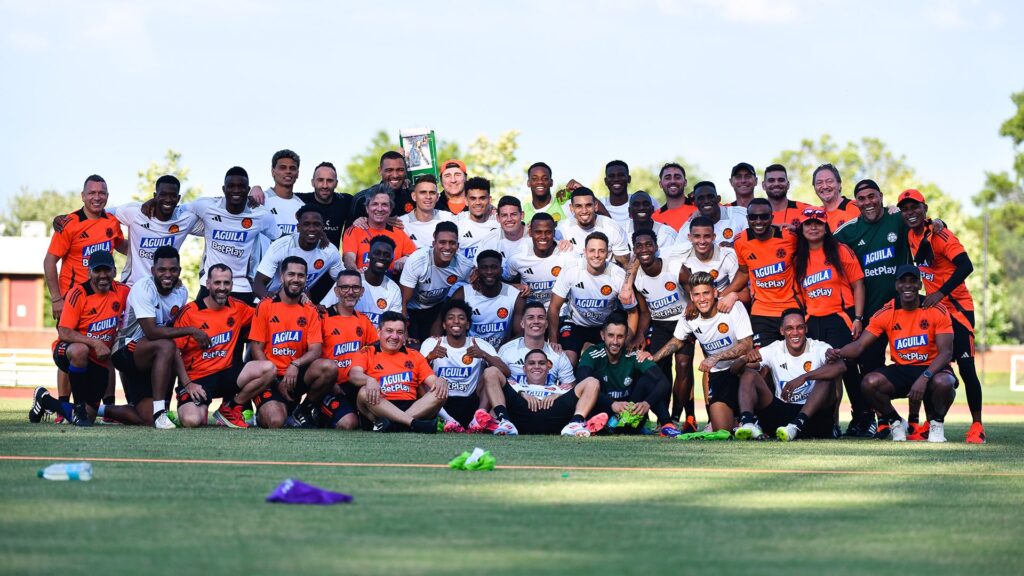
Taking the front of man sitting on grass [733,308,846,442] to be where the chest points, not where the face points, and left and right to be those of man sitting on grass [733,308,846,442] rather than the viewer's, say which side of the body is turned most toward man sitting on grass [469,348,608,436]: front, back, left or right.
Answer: right

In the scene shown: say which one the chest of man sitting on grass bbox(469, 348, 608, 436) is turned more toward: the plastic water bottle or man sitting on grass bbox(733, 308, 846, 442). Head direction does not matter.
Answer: the plastic water bottle

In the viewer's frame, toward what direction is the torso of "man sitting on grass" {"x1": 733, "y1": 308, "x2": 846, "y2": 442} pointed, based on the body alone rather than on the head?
toward the camera

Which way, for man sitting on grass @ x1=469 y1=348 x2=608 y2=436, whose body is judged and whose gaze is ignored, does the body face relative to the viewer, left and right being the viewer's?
facing the viewer

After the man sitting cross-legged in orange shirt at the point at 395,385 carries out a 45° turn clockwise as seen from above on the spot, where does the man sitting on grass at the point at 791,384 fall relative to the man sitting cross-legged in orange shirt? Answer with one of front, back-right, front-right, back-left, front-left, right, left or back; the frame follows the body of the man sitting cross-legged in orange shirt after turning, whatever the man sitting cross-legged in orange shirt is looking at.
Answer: back-left

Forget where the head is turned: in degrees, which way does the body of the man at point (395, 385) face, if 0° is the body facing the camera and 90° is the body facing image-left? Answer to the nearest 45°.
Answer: approximately 0°

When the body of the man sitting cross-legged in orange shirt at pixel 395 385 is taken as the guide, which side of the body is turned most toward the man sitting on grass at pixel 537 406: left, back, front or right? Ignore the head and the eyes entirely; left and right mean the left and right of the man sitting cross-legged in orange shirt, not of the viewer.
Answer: left

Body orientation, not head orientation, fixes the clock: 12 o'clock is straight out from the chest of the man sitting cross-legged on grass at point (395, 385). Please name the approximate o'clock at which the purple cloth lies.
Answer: The purple cloth is roughly at 12 o'clock from the man sitting cross-legged on grass.

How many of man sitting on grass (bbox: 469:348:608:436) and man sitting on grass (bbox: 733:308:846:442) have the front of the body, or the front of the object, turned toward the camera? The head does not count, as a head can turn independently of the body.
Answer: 2

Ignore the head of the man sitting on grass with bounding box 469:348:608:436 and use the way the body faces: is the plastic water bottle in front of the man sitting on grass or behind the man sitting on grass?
in front

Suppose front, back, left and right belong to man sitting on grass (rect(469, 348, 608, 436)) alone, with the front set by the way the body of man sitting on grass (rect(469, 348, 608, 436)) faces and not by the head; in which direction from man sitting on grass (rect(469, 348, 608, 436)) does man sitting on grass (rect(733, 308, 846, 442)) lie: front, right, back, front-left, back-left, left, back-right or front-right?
left

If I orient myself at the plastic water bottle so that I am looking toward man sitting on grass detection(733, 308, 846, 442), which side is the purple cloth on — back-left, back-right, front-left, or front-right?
front-right

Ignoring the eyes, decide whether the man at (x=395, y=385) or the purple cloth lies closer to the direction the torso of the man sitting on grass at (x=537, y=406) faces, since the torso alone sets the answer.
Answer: the purple cloth
